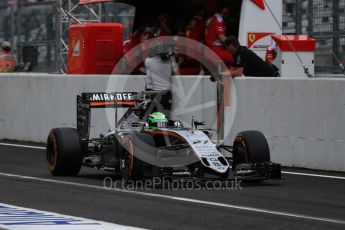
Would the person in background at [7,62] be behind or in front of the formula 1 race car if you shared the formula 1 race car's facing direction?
behind

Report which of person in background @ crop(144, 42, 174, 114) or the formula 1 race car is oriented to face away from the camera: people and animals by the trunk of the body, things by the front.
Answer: the person in background

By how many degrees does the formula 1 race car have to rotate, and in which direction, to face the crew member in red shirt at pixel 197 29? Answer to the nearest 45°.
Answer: approximately 135° to its left

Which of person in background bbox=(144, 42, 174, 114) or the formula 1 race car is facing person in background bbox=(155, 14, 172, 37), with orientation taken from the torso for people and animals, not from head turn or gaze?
person in background bbox=(144, 42, 174, 114)

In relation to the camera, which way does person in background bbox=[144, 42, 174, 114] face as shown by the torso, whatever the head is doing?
away from the camera

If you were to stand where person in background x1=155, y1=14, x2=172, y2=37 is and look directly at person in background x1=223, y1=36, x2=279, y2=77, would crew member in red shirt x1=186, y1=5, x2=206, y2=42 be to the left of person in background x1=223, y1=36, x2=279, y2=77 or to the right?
left

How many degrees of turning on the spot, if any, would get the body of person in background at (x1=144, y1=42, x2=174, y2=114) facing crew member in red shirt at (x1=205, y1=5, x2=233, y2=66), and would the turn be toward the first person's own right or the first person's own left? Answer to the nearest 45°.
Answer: approximately 45° to the first person's own right

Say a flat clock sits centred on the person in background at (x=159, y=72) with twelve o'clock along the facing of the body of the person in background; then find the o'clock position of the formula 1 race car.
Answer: The formula 1 race car is roughly at 6 o'clock from the person in background.
